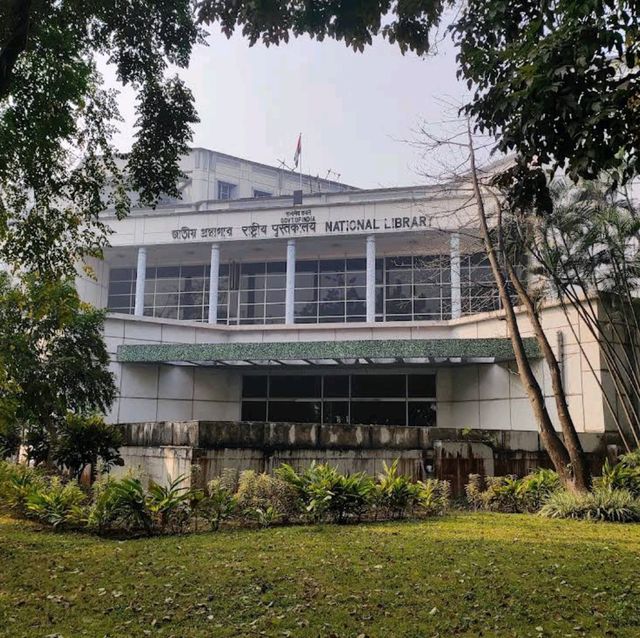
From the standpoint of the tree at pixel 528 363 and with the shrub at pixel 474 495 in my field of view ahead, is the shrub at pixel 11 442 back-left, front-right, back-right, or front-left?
front-right

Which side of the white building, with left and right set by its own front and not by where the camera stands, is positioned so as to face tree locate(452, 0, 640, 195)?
front

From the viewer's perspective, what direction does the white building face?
toward the camera

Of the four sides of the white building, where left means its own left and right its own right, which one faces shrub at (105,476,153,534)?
front

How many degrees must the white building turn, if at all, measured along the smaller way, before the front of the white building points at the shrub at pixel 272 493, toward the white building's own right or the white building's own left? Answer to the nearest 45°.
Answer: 0° — it already faces it

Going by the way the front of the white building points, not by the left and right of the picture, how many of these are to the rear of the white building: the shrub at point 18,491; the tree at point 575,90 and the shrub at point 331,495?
0

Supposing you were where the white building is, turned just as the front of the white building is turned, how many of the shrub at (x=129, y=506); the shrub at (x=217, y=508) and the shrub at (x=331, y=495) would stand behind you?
0

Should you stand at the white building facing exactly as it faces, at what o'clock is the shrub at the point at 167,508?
The shrub is roughly at 12 o'clock from the white building.

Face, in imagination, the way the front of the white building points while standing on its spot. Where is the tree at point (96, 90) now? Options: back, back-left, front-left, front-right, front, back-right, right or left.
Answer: front

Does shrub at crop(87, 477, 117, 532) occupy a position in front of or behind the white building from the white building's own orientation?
in front

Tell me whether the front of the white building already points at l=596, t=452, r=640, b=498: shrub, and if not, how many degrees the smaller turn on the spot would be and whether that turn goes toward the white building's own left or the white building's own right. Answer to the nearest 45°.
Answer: approximately 45° to the white building's own left

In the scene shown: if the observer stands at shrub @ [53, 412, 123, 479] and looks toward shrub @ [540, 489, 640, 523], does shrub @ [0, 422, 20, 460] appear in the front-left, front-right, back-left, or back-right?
back-left

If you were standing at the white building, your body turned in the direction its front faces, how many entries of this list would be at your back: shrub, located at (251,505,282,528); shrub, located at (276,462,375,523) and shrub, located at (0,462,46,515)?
0

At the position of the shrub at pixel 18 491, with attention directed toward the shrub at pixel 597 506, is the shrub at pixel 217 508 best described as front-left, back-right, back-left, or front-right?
front-right
